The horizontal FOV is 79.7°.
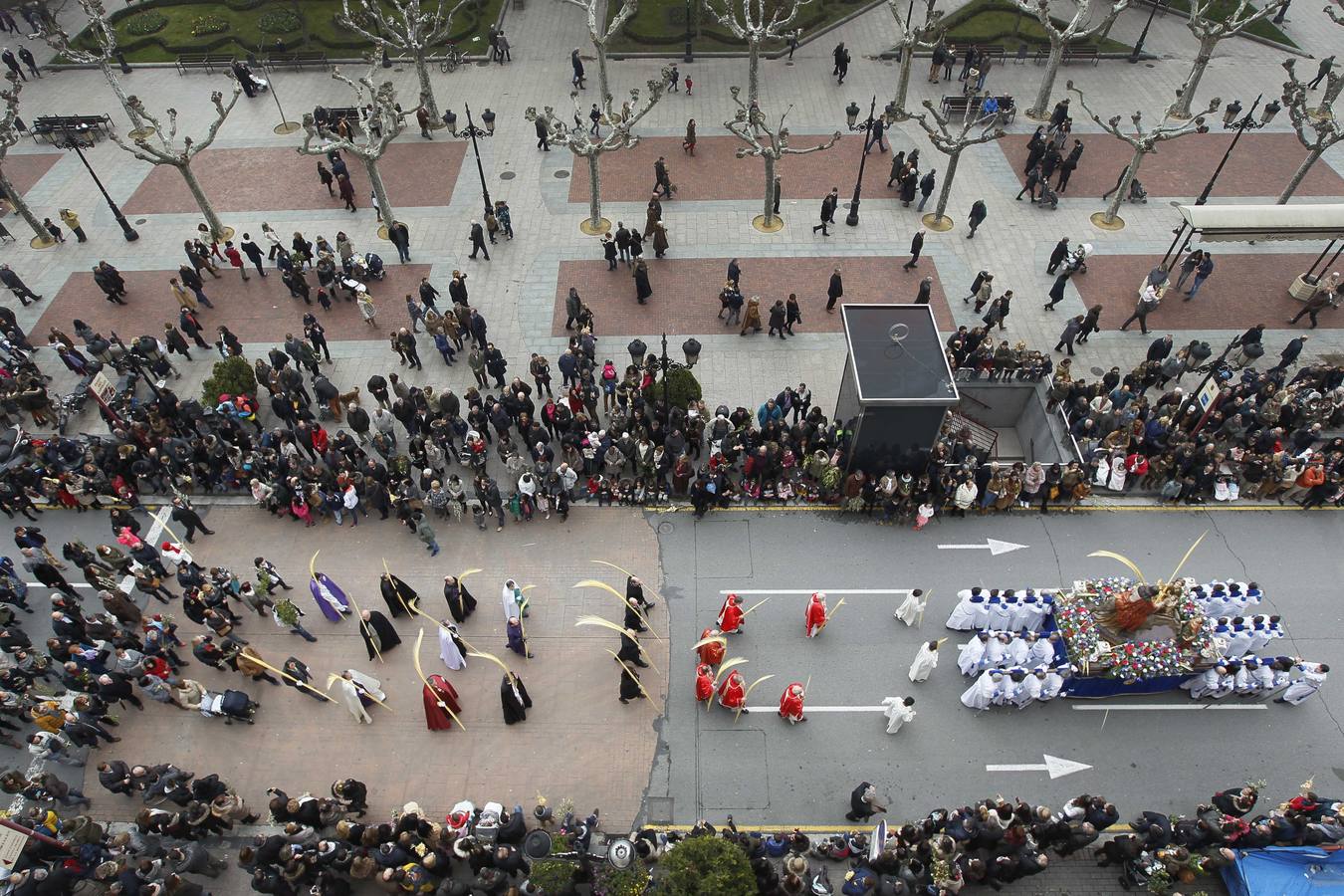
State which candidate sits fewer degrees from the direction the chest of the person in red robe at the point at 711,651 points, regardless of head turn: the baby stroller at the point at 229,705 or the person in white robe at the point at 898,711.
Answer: the person in white robe

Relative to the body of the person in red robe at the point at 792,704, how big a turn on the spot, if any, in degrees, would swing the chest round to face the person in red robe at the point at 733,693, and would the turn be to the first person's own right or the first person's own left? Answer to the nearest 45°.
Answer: approximately 180°

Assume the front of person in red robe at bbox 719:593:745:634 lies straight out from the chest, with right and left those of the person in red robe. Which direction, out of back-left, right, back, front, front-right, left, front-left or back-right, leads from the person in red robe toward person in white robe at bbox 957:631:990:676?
front

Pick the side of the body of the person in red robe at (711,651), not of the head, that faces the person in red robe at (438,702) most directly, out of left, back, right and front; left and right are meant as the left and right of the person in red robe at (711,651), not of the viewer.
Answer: back

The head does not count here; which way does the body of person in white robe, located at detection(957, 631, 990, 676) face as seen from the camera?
to the viewer's right

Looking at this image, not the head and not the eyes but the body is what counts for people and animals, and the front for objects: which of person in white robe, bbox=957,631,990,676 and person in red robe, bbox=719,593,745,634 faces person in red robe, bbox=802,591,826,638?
person in red robe, bbox=719,593,745,634

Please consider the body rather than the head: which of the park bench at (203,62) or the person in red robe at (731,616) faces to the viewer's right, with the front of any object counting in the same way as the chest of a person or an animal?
the person in red robe

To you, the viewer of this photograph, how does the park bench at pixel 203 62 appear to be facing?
facing the viewer
